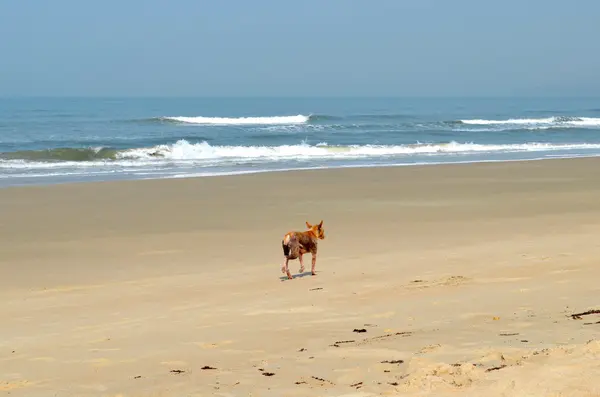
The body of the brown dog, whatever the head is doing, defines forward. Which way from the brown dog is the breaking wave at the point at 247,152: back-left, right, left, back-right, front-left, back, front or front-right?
front-left

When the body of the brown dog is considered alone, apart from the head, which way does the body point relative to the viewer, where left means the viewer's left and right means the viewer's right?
facing away from the viewer and to the right of the viewer

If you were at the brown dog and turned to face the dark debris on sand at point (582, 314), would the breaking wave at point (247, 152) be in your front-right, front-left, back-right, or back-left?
back-left

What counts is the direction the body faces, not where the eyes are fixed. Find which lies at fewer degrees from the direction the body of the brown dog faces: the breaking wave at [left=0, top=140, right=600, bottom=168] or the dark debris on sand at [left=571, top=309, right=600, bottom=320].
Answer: the breaking wave

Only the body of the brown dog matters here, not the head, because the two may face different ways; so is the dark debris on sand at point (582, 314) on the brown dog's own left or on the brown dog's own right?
on the brown dog's own right
